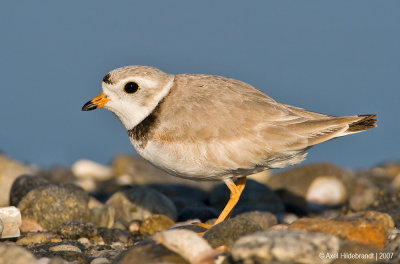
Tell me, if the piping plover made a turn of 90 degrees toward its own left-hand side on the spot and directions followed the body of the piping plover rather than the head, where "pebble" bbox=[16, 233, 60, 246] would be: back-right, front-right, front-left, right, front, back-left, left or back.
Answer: right

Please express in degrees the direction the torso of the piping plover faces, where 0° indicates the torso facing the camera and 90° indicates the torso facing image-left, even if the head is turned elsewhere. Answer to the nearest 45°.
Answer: approximately 90°

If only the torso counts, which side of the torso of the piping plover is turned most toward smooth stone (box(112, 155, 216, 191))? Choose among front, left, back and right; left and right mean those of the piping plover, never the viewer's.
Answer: right

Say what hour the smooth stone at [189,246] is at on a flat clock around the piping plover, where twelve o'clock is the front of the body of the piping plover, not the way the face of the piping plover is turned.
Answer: The smooth stone is roughly at 9 o'clock from the piping plover.

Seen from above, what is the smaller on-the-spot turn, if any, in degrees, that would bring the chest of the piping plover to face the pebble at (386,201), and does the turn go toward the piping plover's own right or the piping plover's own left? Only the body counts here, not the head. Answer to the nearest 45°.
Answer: approximately 135° to the piping plover's own right

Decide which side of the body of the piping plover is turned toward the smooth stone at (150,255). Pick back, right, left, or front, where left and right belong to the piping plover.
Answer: left

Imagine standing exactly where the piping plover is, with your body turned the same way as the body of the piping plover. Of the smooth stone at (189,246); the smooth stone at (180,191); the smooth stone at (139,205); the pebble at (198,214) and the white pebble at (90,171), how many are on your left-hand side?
1

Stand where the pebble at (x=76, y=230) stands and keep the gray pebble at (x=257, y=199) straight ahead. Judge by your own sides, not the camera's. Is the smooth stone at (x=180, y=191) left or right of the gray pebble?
left

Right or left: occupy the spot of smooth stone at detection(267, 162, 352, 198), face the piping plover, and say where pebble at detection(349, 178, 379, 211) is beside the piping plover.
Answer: left

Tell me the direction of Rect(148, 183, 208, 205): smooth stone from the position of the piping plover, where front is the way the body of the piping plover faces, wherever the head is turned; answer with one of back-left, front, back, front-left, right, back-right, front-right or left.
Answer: right

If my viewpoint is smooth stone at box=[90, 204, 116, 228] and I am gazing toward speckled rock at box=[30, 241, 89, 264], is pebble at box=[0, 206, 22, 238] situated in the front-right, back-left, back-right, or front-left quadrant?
front-right
